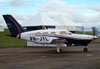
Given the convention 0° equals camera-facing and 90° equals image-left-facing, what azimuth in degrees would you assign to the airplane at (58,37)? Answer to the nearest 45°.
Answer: approximately 270°
